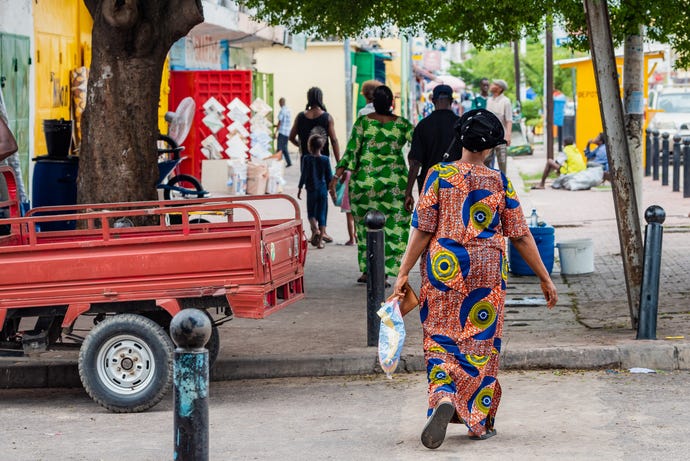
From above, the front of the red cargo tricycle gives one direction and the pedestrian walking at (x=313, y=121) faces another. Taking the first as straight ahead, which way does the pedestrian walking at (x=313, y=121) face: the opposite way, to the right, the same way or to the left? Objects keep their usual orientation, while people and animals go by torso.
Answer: to the right

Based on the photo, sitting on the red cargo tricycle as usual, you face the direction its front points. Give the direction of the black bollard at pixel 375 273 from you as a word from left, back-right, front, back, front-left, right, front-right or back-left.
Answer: back-right

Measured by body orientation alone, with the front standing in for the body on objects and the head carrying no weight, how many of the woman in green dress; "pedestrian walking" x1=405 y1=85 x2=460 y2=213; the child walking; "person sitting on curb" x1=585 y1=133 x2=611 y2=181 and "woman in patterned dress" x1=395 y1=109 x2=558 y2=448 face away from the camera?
4

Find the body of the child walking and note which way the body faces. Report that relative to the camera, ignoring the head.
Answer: away from the camera

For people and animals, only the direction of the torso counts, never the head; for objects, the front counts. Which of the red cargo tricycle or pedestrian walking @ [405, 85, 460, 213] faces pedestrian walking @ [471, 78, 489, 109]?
pedestrian walking @ [405, 85, 460, 213]

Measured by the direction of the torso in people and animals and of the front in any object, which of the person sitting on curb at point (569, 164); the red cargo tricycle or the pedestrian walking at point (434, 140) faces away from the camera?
the pedestrian walking

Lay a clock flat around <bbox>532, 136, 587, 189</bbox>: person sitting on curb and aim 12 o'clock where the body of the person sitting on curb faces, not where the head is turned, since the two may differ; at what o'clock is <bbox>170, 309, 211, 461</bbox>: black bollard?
The black bollard is roughly at 9 o'clock from the person sitting on curb.

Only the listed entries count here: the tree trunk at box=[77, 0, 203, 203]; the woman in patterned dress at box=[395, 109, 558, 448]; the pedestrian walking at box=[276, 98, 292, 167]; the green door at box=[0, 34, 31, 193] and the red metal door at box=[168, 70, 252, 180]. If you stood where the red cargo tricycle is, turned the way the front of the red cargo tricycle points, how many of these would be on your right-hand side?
4

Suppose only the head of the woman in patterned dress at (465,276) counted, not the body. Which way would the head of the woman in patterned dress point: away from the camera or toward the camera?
away from the camera

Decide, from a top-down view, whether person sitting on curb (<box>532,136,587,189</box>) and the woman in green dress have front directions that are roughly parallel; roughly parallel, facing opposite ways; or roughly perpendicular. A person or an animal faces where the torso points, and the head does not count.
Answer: roughly perpendicular

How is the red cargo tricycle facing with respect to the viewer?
to the viewer's left

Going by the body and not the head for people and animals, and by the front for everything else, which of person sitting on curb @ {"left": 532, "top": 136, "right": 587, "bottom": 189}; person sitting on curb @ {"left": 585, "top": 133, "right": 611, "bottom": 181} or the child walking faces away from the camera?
the child walking

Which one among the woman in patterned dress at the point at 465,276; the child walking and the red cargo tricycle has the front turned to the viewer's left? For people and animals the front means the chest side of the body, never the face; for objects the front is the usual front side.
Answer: the red cargo tricycle

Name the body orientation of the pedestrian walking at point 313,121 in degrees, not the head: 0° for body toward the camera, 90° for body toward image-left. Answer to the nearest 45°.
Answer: approximately 180°

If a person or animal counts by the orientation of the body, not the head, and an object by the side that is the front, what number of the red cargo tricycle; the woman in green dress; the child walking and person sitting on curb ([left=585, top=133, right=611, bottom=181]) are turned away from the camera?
2

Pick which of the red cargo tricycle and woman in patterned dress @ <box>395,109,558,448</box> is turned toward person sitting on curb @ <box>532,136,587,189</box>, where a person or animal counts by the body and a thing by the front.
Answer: the woman in patterned dress
